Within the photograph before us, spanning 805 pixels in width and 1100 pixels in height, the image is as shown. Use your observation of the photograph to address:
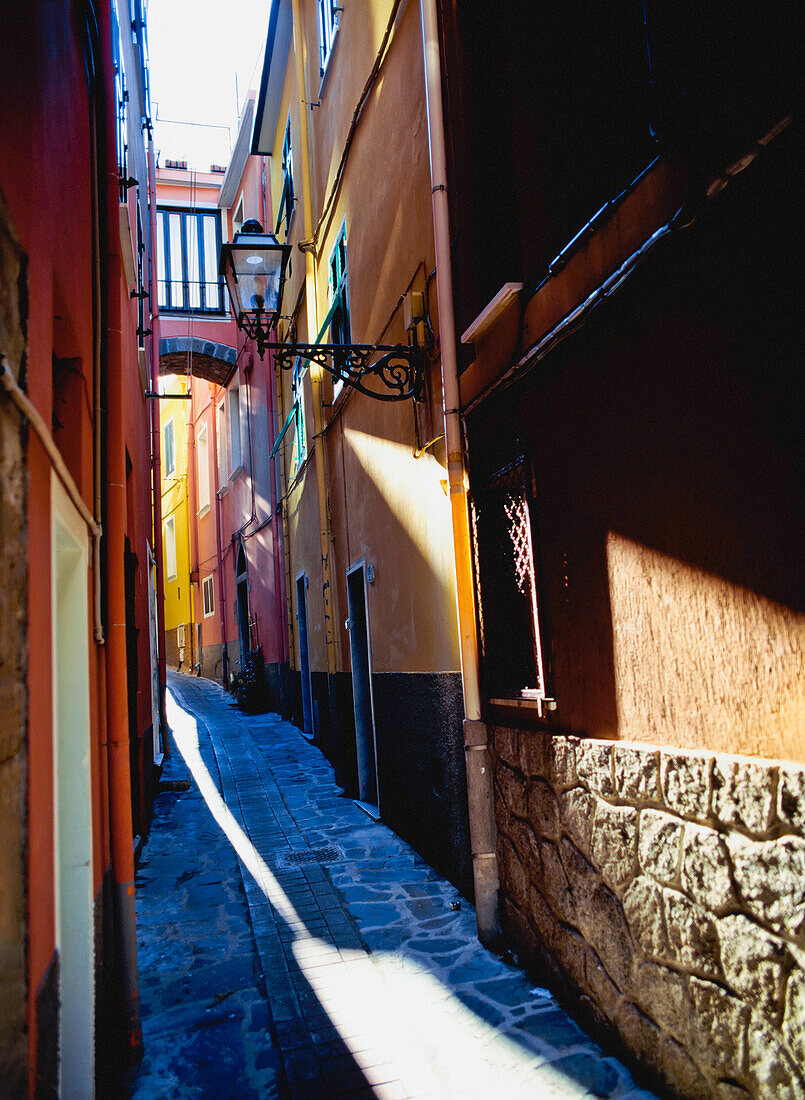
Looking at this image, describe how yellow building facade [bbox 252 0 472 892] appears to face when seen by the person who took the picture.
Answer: facing to the left of the viewer

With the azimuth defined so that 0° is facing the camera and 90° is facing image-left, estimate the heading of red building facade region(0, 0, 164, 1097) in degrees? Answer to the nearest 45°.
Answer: approximately 270°

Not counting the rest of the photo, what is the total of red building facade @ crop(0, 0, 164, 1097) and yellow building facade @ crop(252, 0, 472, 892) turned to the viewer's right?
1

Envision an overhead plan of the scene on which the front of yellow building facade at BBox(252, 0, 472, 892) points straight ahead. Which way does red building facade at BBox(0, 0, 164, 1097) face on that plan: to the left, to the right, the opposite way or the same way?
the opposite way

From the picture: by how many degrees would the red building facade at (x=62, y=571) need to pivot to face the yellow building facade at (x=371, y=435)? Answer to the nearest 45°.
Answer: approximately 45° to its left
